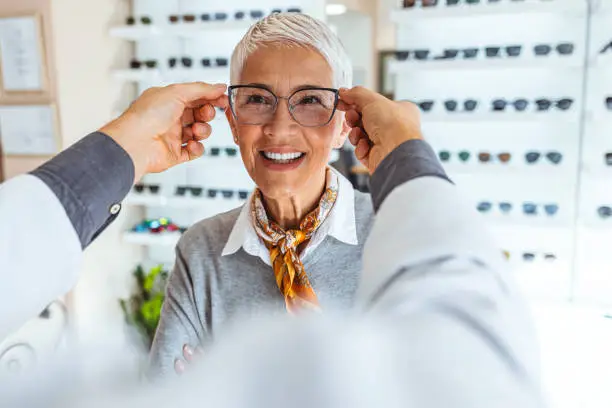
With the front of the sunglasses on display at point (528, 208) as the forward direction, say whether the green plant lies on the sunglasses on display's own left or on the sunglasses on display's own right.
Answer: on the sunglasses on display's own right

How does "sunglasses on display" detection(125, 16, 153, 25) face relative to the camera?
toward the camera

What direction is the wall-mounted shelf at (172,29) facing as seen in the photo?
toward the camera

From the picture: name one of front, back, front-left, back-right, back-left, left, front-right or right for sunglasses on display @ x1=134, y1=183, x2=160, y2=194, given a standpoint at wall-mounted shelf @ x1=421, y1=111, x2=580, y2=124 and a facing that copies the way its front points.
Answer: right

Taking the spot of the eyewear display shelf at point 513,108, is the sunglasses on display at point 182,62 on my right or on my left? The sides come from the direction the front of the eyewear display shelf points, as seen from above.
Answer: on my right

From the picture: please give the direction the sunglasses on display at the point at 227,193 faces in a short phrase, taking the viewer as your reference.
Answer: facing the viewer

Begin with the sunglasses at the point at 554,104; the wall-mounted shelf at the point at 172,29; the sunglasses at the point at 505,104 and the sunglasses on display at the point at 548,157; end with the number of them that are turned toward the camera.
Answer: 4

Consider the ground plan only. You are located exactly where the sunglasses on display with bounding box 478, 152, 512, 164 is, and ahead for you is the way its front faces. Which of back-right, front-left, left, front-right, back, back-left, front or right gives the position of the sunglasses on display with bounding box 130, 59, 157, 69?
right

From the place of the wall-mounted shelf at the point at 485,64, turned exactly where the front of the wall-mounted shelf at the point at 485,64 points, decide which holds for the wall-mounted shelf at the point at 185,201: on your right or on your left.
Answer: on your right

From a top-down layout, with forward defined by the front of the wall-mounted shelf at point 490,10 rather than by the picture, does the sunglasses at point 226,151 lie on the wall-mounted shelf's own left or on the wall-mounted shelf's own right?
on the wall-mounted shelf's own right

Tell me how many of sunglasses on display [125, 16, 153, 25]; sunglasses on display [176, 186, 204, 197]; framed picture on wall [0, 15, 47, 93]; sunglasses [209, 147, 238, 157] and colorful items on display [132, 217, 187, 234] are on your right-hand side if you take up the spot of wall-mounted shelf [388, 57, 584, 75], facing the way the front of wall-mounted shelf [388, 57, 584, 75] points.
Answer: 5
